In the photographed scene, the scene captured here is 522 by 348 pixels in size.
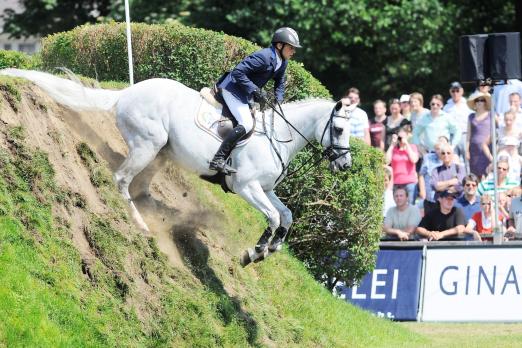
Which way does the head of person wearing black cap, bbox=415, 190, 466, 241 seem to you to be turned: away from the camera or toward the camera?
toward the camera

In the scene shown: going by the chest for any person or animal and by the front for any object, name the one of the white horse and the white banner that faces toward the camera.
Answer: the white banner

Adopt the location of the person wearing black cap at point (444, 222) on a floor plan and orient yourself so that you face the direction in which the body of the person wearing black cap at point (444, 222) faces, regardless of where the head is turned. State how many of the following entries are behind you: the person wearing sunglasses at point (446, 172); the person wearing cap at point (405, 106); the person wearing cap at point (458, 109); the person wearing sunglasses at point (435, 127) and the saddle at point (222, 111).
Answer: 4

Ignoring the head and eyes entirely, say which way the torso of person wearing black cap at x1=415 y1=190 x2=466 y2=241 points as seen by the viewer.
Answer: toward the camera

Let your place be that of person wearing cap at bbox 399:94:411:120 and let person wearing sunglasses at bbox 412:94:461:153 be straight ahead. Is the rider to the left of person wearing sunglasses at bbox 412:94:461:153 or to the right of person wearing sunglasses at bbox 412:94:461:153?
right

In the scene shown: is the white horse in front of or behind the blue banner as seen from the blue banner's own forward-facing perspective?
in front

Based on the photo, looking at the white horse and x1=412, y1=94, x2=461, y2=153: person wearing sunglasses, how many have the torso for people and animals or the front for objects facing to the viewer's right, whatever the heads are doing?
1

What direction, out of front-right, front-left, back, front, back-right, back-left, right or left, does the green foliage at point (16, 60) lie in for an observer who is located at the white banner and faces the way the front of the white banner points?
right

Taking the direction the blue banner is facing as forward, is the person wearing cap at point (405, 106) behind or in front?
behind

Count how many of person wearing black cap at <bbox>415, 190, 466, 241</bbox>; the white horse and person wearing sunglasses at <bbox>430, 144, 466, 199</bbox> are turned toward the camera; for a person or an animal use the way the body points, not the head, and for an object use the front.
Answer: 2

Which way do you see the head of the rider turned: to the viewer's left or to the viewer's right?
to the viewer's right

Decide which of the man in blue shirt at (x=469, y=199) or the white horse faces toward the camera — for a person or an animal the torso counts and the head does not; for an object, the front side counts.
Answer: the man in blue shirt

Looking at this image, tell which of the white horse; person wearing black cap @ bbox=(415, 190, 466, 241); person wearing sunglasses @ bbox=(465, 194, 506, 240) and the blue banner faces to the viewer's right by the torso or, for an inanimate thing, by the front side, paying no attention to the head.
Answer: the white horse

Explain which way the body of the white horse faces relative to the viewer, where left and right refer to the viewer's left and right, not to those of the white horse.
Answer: facing to the right of the viewer

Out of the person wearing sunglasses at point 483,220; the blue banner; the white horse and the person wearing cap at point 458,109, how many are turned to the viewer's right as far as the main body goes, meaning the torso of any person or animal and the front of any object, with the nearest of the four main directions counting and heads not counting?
1

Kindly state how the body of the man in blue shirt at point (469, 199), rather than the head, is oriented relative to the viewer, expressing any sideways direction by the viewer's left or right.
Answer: facing the viewer

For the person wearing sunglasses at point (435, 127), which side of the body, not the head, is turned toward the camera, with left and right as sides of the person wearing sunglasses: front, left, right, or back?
front

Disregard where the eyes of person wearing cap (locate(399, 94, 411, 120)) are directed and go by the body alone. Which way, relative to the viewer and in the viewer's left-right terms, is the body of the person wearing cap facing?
facing the viewer and to the left of the viewer
